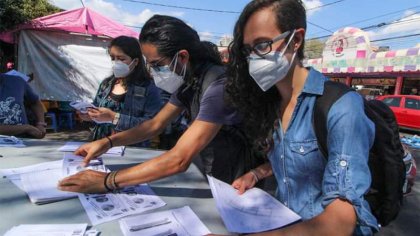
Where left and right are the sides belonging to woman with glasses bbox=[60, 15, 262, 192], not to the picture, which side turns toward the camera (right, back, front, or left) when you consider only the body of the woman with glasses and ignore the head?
left

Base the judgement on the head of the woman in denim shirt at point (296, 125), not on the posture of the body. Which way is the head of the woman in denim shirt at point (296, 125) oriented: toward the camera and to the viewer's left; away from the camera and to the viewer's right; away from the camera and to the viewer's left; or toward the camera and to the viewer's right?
toward the camera and to the viewer's left

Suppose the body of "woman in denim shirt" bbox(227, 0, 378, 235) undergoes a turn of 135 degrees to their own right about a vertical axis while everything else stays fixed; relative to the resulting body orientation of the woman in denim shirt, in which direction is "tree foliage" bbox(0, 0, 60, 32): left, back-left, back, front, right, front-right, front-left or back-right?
front-left

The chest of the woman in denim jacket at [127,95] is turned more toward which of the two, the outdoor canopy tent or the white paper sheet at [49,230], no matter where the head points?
the white paper sheet

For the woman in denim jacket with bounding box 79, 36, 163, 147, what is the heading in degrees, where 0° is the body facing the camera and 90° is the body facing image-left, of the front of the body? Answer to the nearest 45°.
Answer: approximately 45°

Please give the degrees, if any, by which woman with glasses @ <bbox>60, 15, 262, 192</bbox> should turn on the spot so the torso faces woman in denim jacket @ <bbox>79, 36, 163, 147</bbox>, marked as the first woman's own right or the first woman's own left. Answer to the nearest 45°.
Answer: approximately 90° to the first woman's own right
